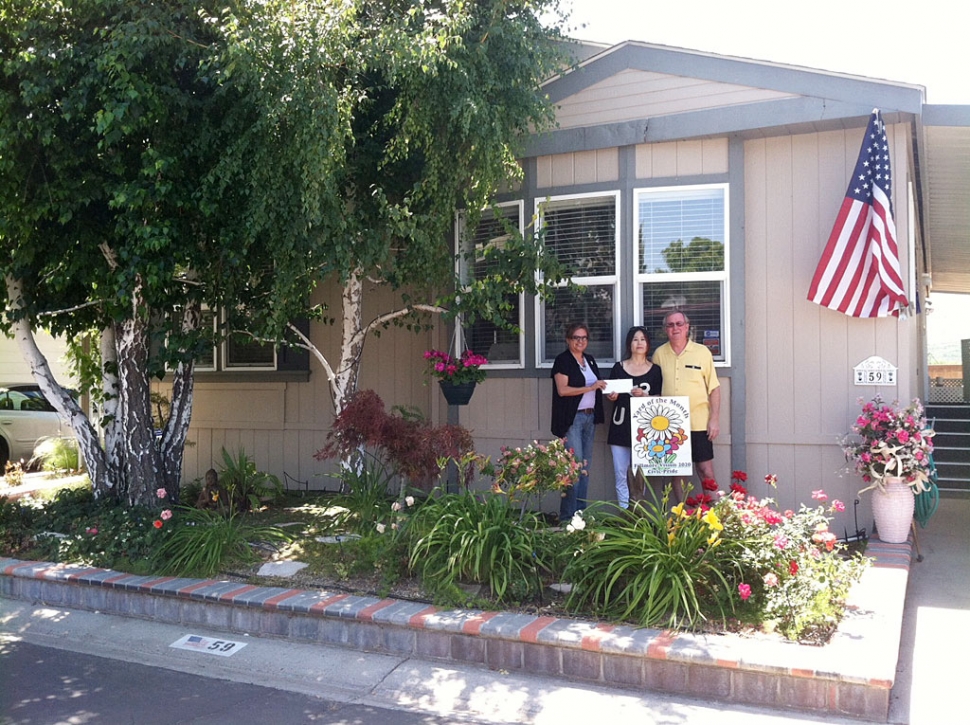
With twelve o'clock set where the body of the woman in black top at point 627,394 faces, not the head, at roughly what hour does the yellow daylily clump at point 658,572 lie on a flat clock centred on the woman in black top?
The yellow daylily clump is roughly at 12 o'clock from the woman in black top.

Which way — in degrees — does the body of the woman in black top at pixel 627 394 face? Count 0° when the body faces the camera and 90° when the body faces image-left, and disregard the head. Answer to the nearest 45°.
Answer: approximately 0°

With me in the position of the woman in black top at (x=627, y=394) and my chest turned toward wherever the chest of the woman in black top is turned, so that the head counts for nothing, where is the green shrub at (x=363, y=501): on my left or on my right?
on my right

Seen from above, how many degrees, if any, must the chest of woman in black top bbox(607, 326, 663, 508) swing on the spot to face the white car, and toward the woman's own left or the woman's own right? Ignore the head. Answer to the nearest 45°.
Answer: approximately 135° to the woman's own right

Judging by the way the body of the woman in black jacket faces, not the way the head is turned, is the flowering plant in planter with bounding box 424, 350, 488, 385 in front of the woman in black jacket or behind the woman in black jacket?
behind

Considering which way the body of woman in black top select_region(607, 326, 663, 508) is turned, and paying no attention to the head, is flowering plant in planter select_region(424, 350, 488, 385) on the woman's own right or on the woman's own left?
on the woman's own right

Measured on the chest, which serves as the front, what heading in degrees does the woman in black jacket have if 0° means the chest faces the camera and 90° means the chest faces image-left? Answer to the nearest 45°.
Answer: approximately 315°

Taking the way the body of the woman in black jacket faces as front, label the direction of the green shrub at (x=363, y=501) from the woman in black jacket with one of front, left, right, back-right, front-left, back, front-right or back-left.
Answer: back-right

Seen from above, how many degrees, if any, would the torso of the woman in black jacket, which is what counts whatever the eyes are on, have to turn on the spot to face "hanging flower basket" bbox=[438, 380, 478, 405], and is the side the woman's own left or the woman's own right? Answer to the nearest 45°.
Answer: approximately 135° to the woman's own right
